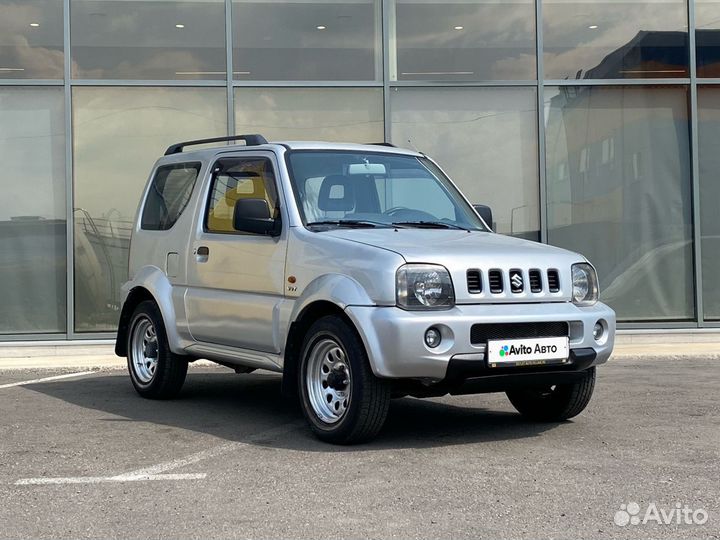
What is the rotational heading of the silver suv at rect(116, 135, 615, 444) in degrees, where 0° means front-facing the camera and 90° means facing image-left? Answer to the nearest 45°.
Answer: approximately 315°

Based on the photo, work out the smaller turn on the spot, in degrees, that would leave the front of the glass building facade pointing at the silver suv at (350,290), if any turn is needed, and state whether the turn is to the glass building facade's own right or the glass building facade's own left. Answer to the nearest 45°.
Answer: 0° — it already faces it

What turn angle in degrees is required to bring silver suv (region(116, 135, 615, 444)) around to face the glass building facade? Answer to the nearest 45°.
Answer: approximately 135° to its left

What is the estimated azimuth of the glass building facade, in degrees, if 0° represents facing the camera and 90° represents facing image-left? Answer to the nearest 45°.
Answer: approximately 0°
